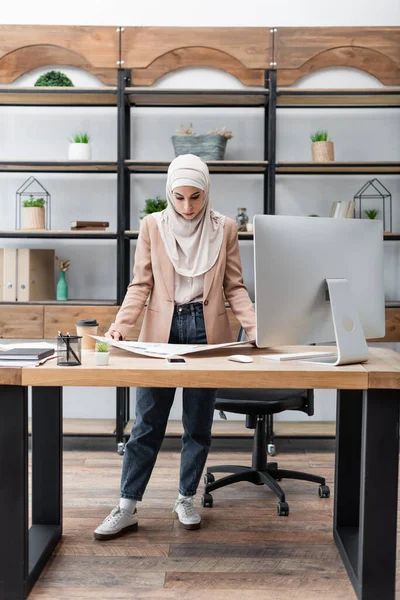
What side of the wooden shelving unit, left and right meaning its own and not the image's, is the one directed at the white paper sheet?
front

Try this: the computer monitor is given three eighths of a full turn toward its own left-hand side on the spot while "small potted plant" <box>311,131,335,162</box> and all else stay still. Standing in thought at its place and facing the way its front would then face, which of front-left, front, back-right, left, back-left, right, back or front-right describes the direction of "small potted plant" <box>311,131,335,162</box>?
back

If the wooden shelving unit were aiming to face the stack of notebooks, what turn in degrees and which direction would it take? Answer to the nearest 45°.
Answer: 0° — it already faces it

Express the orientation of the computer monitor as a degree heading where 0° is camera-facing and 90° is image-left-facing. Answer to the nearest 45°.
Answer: approximately 135°

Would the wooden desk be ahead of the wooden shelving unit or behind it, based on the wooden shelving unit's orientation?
ahead

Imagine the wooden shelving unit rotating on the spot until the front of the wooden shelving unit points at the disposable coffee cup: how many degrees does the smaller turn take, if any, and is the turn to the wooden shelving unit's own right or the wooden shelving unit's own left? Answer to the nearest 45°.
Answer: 0° — it already faces it
